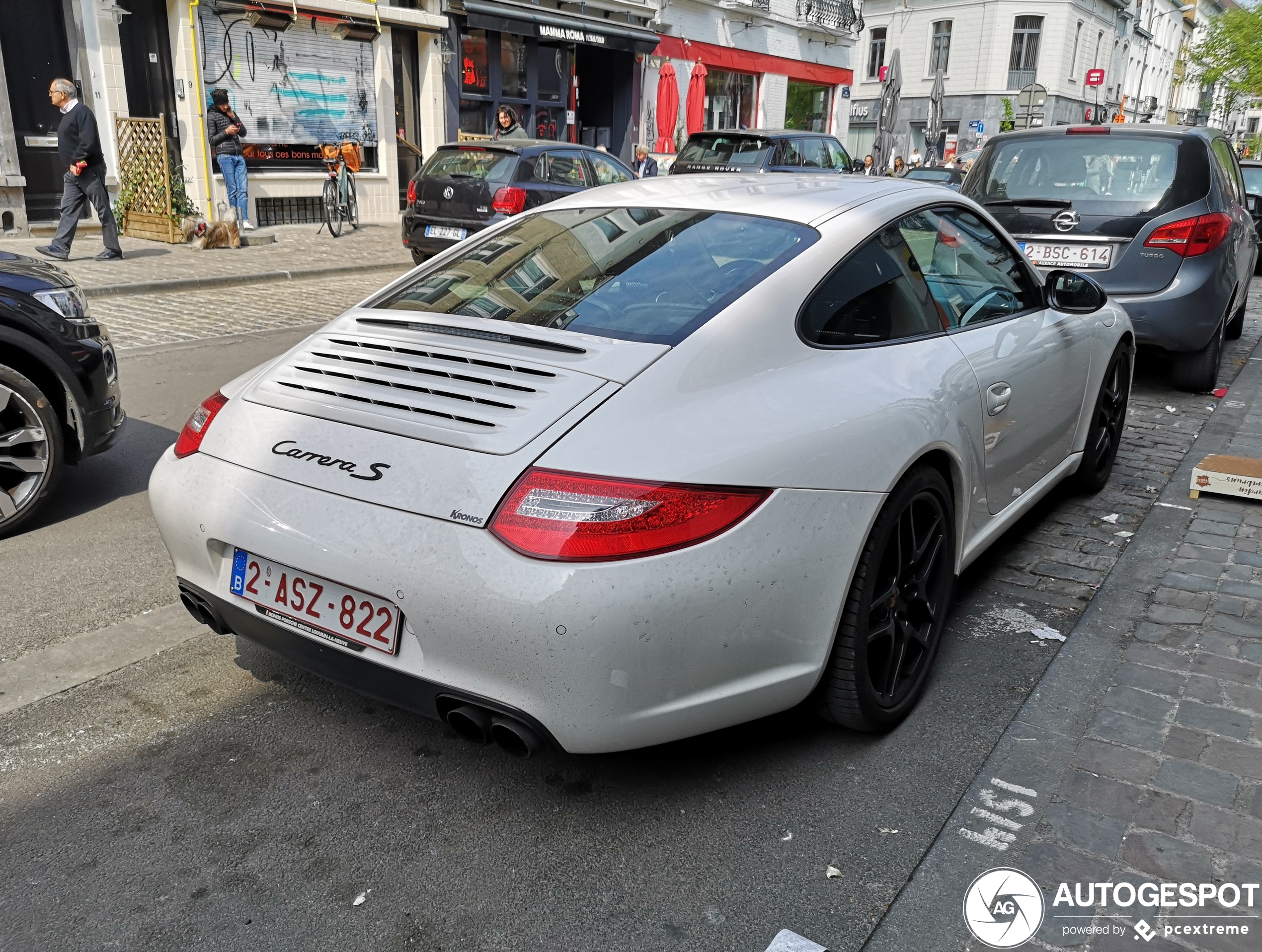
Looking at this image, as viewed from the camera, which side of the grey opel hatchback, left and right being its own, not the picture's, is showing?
back

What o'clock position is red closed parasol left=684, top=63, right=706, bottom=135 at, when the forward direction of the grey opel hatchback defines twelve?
The red closed parasol is roughly at 11 o'clock from the grey opel hatchback.

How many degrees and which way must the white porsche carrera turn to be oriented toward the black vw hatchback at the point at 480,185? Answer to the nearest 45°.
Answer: approximately 45° to its left

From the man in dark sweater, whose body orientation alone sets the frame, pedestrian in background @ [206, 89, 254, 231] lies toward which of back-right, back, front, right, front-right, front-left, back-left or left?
back-right

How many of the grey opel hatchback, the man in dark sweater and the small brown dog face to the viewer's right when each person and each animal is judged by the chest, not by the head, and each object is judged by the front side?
0

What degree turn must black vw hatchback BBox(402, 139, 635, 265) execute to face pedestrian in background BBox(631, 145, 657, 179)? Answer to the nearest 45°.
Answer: approximately 45° to its left

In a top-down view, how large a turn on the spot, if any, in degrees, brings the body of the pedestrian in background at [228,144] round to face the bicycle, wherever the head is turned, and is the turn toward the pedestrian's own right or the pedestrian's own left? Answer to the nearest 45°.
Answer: approximately 90° to the pedestrian's own left

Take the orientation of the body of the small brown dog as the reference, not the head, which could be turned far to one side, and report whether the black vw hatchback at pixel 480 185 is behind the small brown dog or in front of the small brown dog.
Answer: behind

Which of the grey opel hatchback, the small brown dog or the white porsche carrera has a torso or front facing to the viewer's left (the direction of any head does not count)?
the small brown dog

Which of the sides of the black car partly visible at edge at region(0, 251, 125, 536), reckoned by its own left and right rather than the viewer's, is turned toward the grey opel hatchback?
front

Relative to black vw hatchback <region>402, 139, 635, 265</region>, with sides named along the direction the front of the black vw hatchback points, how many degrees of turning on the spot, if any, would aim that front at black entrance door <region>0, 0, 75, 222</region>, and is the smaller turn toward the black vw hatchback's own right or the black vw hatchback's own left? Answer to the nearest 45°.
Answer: approximately 90° to the black vw hatchback's own left

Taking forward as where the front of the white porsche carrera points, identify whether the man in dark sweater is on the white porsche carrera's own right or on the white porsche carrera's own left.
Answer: on the white porsche carrera's own left

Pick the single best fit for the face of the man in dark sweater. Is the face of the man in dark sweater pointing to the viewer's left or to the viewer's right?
to the viewer's left

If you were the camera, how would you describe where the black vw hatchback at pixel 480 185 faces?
facing away from the viewer and to the right of the viewer

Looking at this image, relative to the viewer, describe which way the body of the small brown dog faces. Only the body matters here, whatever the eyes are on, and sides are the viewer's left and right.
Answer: facing to the left of the viewer

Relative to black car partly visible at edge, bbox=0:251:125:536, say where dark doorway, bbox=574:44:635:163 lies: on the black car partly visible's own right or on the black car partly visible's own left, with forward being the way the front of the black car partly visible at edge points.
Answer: on the black car partly visible's own left

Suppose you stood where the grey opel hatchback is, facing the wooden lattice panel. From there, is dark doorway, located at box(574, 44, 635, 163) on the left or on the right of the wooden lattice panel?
right

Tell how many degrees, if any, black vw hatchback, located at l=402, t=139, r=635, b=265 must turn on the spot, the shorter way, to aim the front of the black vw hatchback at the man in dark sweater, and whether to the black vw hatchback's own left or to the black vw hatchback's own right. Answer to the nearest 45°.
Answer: approximately 135° to the black vw hatchback's own left

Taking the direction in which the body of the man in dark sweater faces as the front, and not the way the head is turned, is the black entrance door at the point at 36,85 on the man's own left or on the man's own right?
on the man's own right

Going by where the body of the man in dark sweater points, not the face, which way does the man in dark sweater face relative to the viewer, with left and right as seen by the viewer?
facing to the left of the viewer
